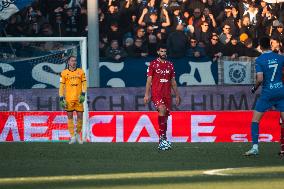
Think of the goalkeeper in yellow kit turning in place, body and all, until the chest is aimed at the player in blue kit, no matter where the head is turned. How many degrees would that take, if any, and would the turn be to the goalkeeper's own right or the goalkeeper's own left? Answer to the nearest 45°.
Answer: approximately 45° to the goalkeeper's own left

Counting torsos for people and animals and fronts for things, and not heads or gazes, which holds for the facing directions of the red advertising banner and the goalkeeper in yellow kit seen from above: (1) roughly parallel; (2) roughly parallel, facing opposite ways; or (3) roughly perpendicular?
roughly parallel

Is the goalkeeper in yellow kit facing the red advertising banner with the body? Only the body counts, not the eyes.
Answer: no

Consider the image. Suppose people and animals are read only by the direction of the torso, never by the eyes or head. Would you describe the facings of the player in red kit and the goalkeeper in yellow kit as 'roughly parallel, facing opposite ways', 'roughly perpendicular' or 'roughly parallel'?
roughly parallel

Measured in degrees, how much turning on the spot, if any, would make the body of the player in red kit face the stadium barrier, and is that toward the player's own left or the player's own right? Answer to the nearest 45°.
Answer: approximately 180°

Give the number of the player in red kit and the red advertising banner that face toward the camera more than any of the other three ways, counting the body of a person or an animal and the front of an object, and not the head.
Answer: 2

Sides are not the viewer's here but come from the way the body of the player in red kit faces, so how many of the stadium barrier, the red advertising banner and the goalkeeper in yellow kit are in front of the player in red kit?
0

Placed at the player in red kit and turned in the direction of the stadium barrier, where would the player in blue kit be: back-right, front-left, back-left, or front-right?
back-right

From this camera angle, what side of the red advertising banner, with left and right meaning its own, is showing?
front

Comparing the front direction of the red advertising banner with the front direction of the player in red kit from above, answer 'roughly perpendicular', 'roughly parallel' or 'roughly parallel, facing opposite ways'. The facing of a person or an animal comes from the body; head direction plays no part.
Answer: roughly parallel

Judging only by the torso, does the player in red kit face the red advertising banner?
no

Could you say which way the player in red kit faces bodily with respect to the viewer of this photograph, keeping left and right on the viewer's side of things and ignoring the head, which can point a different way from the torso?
facing the viewer
